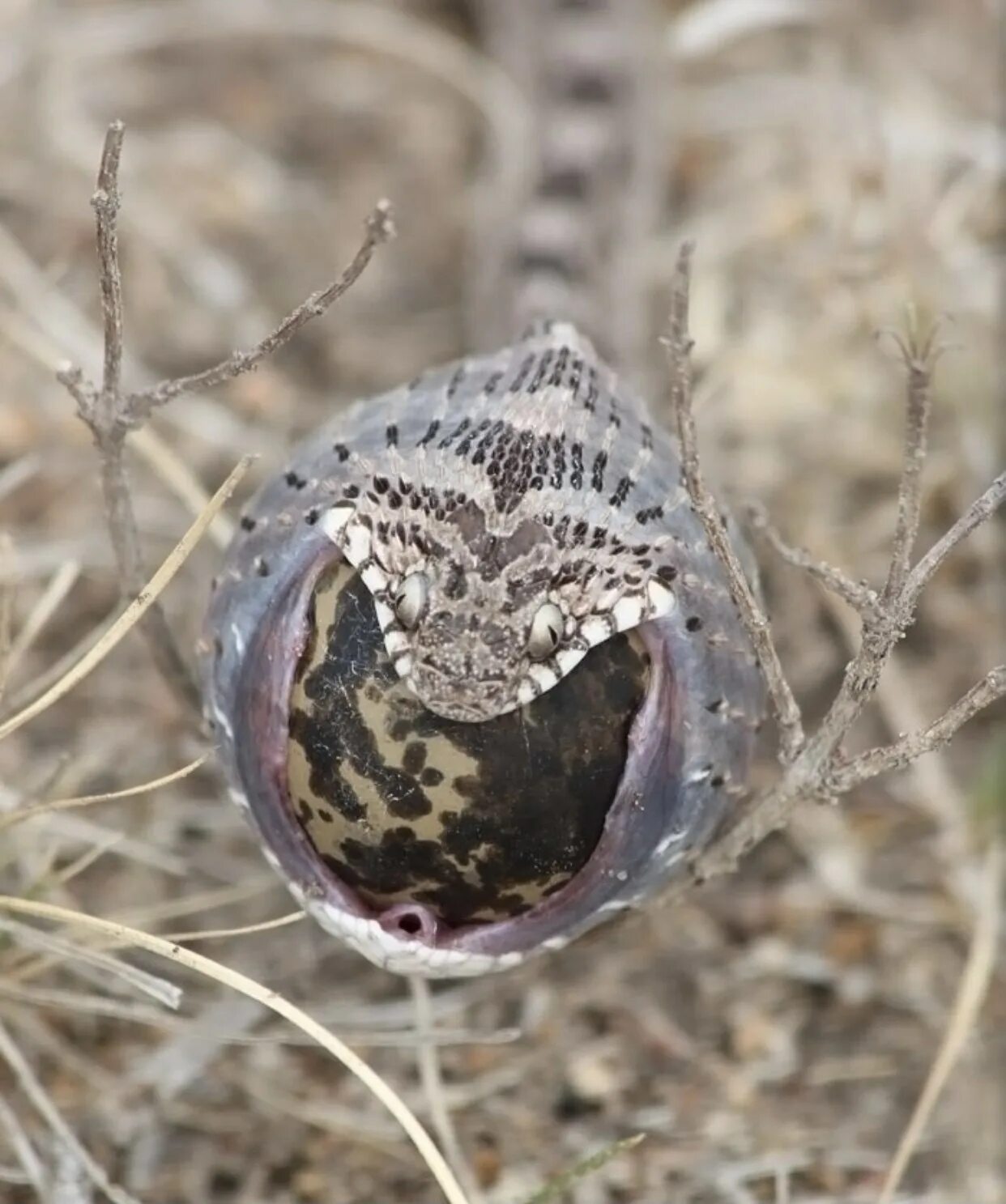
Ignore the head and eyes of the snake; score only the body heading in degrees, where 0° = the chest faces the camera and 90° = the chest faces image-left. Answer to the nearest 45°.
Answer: approximately 0°
